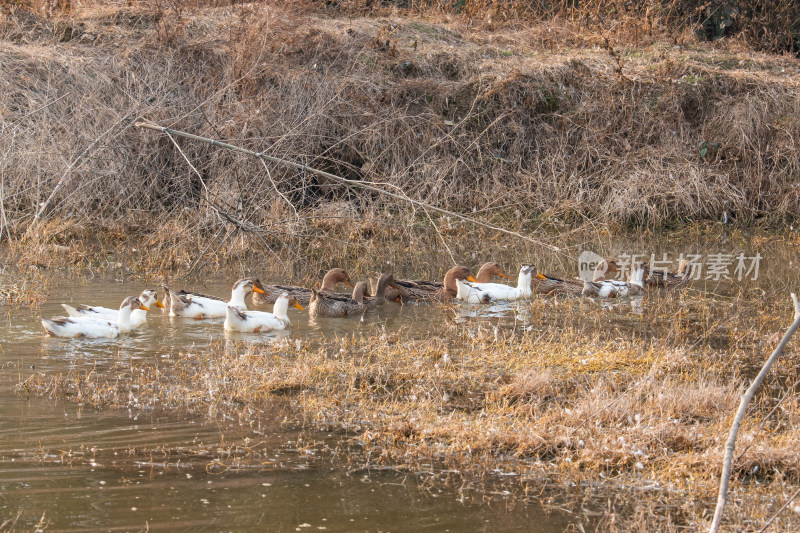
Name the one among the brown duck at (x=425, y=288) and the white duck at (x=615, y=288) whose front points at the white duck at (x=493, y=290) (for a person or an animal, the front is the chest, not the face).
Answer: the brown duck

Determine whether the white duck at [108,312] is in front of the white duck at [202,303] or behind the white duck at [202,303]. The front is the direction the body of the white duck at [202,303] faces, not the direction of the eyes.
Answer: behind

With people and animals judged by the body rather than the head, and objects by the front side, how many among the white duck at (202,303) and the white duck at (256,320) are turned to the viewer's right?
2

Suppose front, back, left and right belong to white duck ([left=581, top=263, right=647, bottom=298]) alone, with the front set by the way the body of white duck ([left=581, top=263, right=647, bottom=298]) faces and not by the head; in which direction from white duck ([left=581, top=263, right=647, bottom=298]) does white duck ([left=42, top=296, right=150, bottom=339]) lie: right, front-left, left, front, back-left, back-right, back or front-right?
back-right

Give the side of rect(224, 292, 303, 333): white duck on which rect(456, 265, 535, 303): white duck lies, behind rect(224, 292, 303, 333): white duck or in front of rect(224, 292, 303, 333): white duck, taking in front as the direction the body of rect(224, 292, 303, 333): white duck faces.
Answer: in front

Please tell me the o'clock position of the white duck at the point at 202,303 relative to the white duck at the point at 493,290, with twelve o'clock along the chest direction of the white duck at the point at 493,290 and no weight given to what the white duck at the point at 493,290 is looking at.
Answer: the white duck at the point at 202,303 is roughly at 5 o'clock from the white duck at the point at 493,290.

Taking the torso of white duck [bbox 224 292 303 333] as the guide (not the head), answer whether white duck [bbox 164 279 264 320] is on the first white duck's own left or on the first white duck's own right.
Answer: on the first white duck's own left

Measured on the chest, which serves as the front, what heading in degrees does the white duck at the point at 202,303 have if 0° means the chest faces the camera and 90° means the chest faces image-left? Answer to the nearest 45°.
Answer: approximately 270°

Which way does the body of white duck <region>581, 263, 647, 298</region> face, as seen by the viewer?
to the viewer's right

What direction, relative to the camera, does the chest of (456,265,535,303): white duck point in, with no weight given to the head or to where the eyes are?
to the viewer's right

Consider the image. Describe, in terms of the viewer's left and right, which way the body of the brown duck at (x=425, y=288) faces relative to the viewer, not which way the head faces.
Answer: facing to the right of the viewer

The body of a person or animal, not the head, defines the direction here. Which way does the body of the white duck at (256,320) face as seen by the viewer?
to the viewer's right

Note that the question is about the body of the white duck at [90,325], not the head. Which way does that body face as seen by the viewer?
to the viewer's right

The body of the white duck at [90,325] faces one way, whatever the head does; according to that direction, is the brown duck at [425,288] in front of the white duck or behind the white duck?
in front

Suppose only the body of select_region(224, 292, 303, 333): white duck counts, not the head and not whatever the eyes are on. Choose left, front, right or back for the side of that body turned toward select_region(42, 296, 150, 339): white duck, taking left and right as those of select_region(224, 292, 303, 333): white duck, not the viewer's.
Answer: back
